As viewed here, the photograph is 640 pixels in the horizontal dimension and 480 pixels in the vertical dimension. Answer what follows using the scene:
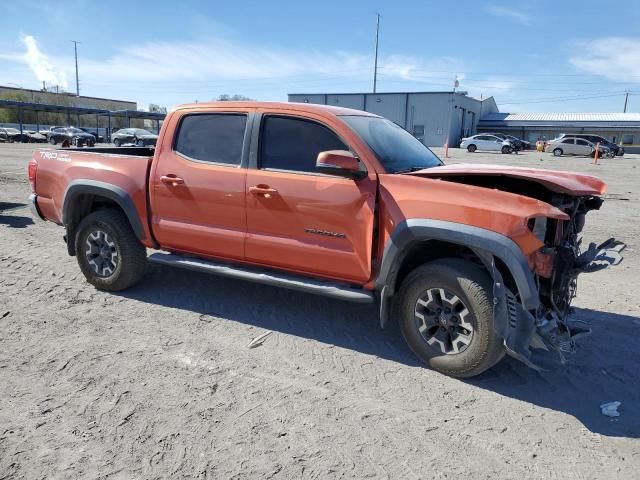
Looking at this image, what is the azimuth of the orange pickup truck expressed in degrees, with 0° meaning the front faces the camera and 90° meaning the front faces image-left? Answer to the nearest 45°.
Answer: approximately 315°

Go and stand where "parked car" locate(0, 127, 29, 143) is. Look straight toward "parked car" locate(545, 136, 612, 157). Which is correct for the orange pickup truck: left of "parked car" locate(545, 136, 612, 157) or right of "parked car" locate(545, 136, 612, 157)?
right

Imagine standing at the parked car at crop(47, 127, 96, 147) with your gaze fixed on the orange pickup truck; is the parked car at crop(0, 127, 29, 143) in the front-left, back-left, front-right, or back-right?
back-right

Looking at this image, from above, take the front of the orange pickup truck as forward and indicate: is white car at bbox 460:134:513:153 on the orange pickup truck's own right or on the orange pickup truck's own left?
on the orange pickup truck's own left
